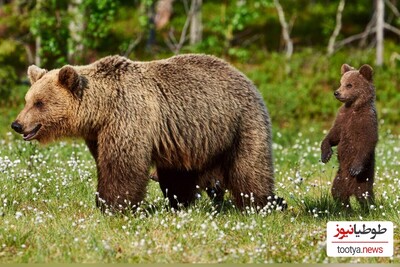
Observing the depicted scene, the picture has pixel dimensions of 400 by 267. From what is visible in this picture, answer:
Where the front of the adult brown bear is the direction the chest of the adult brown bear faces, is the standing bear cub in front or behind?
behind

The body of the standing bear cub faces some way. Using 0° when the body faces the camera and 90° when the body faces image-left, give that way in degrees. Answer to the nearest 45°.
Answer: approximately 45°

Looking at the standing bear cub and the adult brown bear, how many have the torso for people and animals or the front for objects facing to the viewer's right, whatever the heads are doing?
0

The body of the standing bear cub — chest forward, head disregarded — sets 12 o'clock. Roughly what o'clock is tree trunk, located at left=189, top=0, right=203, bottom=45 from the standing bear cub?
The tree trunk is roughly at 4 o'clock from the standing bear cub.

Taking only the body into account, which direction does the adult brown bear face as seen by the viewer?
to the viewer's left

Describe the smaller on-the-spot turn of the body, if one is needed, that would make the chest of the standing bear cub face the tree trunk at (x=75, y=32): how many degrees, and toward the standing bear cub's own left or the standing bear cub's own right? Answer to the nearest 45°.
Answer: approximately 90° to the standing bear cub's own right

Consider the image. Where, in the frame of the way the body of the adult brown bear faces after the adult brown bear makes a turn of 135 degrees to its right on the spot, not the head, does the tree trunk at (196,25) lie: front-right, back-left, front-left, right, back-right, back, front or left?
front-left

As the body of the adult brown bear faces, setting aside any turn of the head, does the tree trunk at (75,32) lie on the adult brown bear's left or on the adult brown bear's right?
on the adult brown bear's right
